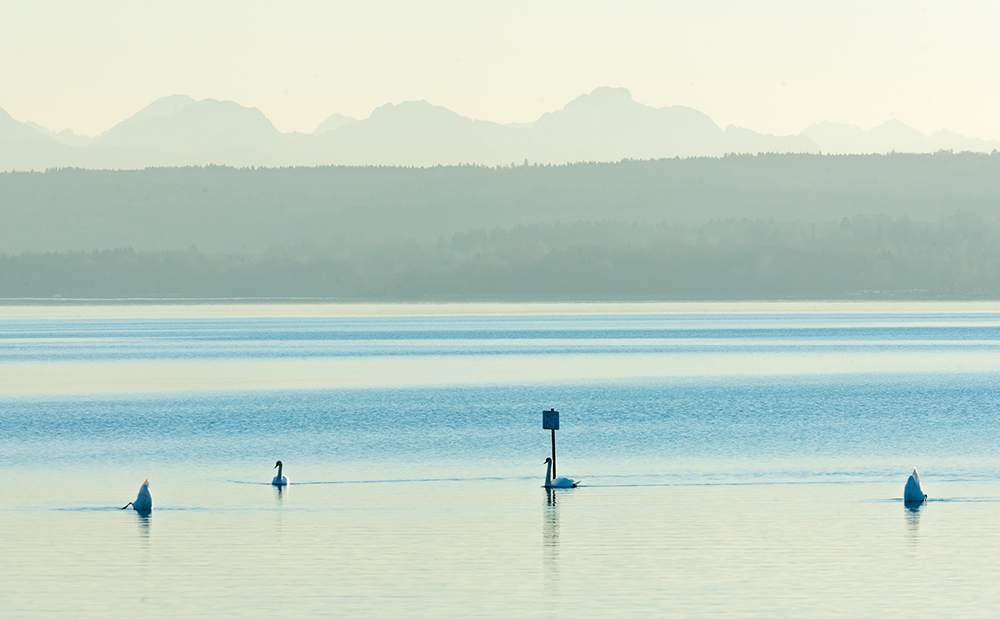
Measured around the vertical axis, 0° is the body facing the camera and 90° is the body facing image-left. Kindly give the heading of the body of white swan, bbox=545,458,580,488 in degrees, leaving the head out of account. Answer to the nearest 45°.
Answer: approximately 90°
